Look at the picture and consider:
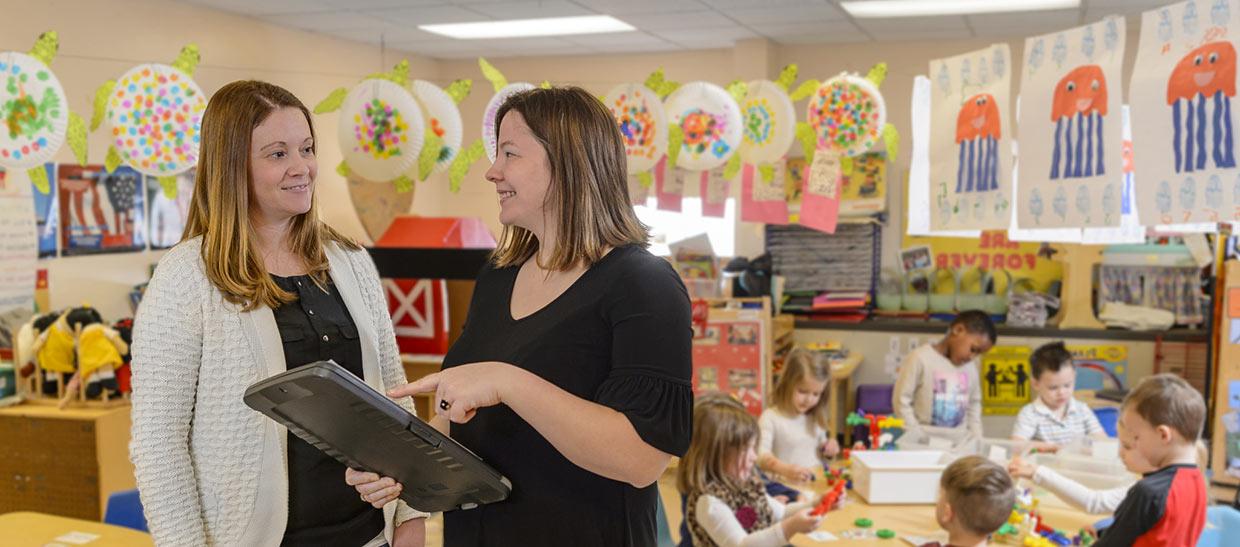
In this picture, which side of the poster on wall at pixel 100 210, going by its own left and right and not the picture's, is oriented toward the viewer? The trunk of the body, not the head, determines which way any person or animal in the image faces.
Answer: front

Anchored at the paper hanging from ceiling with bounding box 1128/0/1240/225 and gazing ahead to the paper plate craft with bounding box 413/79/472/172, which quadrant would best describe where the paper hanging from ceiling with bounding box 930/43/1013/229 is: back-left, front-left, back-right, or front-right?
front-right

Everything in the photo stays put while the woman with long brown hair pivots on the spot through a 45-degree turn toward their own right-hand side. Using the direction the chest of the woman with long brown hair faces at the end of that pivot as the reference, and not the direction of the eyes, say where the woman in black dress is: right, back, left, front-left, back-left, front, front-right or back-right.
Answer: front-left

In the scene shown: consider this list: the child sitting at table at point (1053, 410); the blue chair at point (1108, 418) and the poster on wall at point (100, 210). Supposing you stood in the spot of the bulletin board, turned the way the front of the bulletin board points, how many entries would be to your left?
2

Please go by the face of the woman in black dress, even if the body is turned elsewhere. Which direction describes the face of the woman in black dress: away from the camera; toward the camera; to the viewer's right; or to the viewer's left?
to the viewer's left

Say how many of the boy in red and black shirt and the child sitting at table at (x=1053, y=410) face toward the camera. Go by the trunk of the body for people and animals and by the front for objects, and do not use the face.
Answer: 1

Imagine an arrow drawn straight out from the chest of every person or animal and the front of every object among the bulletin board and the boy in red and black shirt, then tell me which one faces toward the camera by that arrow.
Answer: the bulletin board

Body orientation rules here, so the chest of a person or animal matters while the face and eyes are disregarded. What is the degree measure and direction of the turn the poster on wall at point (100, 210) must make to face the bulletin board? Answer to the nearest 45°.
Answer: approximately 45° to its left

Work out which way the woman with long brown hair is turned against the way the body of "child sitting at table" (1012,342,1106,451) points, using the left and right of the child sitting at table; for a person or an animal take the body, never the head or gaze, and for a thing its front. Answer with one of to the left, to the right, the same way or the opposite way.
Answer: to the left

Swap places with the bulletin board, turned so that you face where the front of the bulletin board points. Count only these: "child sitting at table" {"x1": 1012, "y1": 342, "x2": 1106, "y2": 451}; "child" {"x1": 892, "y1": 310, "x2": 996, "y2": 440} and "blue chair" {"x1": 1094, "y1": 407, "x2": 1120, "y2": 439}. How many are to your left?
3

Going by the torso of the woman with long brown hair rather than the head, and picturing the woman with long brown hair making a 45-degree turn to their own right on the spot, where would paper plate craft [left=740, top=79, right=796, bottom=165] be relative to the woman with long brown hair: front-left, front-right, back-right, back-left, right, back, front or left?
back-left

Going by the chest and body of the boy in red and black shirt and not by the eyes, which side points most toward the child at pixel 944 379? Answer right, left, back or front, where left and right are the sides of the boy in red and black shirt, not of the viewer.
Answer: front

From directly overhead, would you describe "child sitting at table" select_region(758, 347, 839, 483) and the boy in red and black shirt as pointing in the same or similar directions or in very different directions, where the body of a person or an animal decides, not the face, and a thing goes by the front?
very different directions

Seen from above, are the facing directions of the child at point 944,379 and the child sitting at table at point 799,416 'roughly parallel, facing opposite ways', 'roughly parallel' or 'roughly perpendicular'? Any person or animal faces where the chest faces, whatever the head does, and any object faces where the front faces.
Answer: roughly parallel

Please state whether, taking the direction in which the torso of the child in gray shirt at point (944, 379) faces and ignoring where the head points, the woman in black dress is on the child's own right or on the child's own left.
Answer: on the child's own right

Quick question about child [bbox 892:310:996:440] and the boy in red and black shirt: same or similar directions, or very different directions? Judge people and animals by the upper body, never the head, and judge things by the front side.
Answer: very different directions
